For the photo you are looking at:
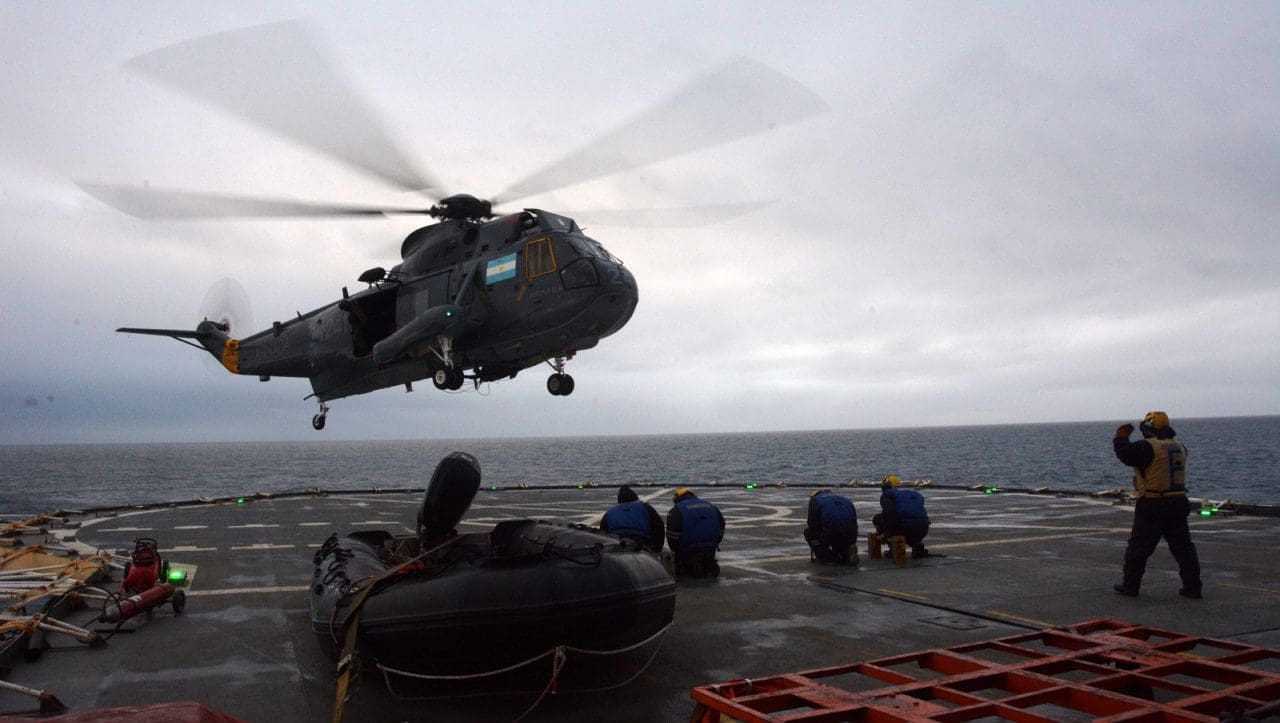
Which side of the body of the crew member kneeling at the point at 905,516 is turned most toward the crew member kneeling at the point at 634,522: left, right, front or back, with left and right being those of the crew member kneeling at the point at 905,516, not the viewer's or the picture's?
left

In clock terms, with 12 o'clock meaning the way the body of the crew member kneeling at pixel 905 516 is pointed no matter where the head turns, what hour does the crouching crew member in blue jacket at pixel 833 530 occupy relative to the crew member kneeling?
The crouching crew member in blue jacket is roughly at 9 o'clock from the crew member kneeling.

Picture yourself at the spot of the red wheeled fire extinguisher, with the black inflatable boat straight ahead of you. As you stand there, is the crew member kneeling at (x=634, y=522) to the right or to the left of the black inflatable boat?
left

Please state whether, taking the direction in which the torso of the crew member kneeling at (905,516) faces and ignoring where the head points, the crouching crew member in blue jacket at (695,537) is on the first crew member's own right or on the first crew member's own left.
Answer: on the first crew member's own left

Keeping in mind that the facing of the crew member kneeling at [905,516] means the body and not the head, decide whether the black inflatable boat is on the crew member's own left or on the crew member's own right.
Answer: on the crew member's own left

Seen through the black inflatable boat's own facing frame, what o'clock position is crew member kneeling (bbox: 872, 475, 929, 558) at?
The crew member kneeling is roughly at 9 o'clock from the black inflatable boat.

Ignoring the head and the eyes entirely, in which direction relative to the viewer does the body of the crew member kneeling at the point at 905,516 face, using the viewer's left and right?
facing away from the viewer and to the left of the viewer

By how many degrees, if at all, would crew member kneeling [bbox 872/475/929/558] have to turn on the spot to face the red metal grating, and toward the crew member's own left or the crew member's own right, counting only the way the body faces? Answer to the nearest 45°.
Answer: approximately 135° to the crew member's own left

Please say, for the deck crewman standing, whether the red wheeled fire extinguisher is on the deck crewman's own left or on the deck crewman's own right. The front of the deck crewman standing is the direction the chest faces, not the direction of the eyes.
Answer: on the deck crewman's own left

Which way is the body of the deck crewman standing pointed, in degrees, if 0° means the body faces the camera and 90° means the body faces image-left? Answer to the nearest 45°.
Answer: approximately 135°

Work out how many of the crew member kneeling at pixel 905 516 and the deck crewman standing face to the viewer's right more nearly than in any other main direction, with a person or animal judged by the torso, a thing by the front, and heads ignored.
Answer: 0

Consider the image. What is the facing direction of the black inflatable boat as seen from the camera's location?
facing the viewer and to the right of the viewer

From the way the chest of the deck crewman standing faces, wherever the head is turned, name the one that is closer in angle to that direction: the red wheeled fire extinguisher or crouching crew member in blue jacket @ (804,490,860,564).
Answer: the crouching crew member in blue jacket
